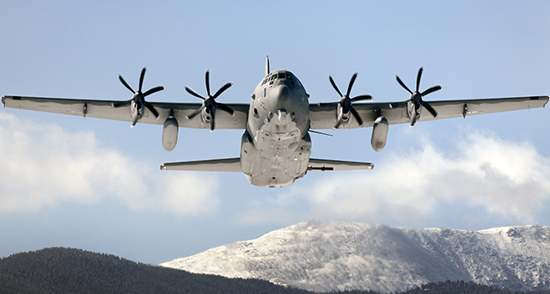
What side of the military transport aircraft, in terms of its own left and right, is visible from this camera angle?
front
